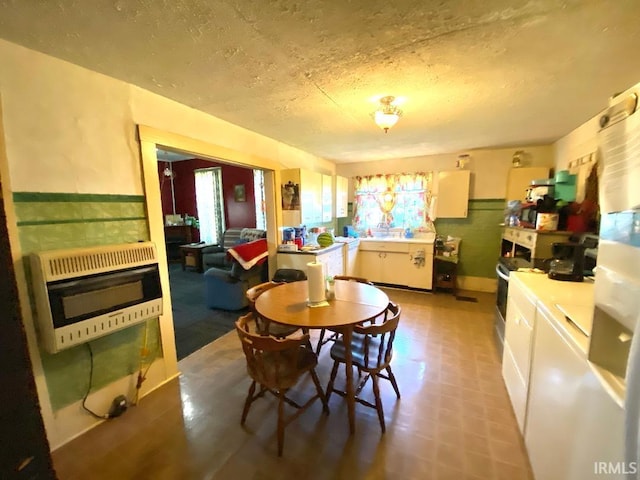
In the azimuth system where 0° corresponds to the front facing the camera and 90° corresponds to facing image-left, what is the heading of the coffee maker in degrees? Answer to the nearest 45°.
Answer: approximately 90°

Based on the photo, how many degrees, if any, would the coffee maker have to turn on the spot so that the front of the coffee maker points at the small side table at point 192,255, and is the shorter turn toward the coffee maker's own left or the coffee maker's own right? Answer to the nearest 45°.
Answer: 0° — it already faces it

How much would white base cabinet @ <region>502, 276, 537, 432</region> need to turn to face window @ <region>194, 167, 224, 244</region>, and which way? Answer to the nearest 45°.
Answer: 0° — it already faces it

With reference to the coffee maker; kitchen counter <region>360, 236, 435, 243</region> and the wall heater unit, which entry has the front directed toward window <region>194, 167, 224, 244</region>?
the coffee maker

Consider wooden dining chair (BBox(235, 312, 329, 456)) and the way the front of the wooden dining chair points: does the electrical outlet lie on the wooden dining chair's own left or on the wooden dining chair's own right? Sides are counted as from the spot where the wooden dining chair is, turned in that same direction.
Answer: on the wooden dining chair's own left

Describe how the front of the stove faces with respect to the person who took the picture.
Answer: facing to the left of the viewer

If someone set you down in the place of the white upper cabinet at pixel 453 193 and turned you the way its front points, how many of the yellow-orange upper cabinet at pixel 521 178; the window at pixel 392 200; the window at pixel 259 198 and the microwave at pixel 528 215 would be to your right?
2

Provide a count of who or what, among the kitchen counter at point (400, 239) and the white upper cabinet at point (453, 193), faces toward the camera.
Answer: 2

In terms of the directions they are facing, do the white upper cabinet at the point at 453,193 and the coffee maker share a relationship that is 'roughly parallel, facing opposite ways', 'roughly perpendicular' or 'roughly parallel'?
roughly perpendicular

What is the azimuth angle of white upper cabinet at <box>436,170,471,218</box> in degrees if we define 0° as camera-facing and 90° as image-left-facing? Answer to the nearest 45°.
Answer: approximately 0°
